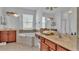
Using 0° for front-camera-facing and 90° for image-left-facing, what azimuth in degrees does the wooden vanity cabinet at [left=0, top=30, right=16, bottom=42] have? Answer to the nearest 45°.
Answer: approximately 0°

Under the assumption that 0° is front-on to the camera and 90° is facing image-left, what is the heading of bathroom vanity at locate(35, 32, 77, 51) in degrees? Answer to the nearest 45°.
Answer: approximately 45°

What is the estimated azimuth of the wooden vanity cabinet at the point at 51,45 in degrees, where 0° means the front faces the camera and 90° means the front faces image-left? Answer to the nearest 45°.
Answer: approximately 45°
